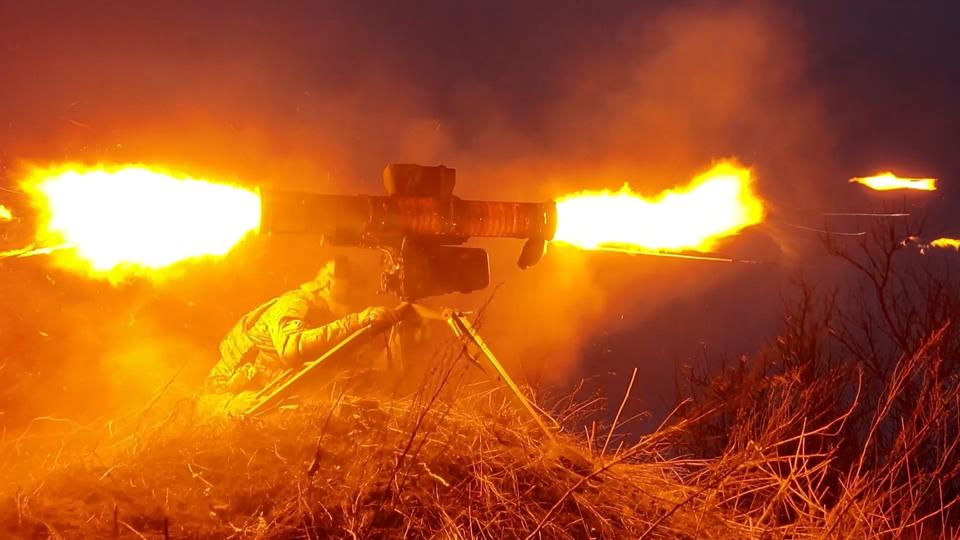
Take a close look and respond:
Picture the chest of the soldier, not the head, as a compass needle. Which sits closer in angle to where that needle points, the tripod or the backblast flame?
the tripod

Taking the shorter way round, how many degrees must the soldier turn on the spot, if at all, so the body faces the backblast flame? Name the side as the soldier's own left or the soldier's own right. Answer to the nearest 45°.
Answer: approximately 180°

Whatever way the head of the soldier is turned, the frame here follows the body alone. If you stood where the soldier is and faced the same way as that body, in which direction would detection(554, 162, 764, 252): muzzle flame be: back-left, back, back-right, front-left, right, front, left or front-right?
front

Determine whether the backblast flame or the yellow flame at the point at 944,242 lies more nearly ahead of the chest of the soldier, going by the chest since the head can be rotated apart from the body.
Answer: the yellow flame

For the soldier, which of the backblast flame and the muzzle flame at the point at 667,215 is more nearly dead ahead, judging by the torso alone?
the muzzle flame

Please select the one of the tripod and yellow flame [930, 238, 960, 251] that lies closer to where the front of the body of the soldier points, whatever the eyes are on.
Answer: the yellow flame

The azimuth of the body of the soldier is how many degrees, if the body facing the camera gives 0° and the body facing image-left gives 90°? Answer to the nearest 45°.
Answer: approximately 270°

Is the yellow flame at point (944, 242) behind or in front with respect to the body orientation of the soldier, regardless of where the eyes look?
in front
